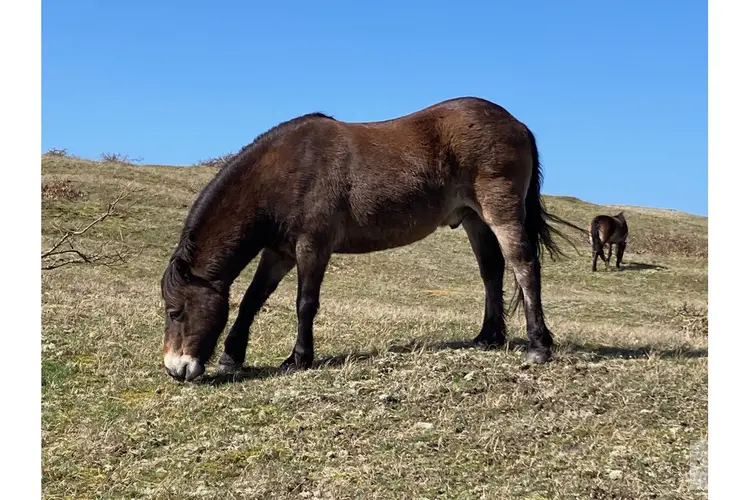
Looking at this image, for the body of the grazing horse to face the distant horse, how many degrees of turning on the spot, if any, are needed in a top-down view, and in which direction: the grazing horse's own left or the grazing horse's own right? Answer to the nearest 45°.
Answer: approximately 135° to the grazing horse's own right

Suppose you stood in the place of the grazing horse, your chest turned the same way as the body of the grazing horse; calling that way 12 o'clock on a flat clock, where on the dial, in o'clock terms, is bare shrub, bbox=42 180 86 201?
The bare shrub is roughly at 2 o'clock from the grazing horse.

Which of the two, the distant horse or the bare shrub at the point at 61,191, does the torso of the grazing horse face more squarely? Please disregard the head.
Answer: the bare shrub

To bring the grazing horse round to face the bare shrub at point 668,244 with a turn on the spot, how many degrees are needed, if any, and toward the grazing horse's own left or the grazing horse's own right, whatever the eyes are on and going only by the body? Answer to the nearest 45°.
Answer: approximately 135° to the grazing horse's own right

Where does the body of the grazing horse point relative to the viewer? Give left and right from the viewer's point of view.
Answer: facing to the left of the viewer
